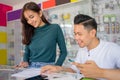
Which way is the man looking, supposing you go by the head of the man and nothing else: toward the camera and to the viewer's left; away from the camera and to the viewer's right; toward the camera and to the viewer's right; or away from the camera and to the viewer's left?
toward the camera and to the viewer's left

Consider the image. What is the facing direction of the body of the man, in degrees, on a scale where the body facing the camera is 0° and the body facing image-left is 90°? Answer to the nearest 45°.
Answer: approximately 45°
